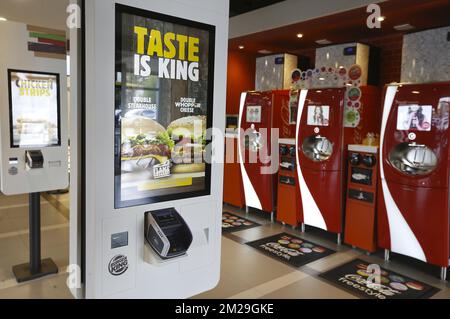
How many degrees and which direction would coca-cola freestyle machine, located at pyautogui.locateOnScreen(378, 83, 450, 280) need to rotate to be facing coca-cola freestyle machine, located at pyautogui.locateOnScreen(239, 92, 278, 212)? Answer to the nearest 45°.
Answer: approximately 90° to its right

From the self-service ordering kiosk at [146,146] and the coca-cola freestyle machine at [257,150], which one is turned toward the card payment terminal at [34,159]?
the coca-cola freestyle machine

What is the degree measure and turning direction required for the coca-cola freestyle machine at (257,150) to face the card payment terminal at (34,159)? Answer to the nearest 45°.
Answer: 0° — it already faces it

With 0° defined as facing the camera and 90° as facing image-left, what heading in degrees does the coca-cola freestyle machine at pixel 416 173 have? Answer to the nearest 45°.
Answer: approximately 45°

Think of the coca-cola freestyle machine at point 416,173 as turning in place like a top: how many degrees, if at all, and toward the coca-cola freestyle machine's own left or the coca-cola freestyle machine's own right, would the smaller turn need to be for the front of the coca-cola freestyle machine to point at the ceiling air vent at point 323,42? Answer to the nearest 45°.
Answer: approximately 90° to the coca-cola freestyle machine's own right

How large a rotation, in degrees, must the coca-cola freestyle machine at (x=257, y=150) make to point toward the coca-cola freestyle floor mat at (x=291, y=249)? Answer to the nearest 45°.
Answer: approximately 45° to its left

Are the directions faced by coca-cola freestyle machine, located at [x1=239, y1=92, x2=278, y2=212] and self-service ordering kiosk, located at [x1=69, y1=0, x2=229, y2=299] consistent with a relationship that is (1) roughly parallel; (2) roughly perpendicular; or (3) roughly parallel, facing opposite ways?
roughly perpendicular

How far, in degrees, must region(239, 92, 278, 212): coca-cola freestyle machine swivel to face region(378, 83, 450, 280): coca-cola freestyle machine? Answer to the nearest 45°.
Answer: approximately 90° to its left

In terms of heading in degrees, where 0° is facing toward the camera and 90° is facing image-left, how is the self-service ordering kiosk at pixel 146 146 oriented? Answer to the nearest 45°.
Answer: approximately 315°
